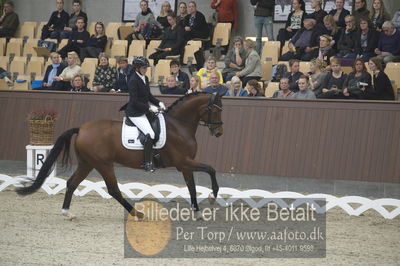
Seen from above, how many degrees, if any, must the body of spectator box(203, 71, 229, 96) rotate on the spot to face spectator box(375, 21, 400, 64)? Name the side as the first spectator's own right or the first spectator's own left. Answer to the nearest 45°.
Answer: approximately 90° to the first spectator's own left

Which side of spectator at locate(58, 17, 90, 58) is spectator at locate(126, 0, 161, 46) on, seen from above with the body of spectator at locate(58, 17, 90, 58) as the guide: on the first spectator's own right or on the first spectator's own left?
on the first spectator's own left

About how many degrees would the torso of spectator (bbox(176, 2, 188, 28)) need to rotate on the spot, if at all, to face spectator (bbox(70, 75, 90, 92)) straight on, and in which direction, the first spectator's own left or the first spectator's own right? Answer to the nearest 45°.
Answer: approximately 45° to the first spectator's own right

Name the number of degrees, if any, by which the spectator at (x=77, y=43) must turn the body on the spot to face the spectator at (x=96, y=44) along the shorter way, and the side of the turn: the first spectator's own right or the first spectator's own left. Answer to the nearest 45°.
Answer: approximately 90° to the first spectator's own left

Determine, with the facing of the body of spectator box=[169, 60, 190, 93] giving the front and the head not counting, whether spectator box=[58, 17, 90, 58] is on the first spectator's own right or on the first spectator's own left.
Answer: on the first spectator's own right

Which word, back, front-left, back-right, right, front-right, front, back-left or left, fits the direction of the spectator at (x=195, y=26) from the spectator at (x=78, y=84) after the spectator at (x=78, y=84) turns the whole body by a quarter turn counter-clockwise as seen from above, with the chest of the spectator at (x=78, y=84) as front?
front-left

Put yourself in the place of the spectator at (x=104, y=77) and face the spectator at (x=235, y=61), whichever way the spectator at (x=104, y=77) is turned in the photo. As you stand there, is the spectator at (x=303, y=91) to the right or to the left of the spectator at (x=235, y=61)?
right

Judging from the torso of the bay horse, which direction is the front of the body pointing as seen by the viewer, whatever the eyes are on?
to the viewer's right

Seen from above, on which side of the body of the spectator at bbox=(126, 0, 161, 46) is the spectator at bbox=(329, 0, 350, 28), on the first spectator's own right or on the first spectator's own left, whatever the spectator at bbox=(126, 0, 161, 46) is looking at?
on the first spectator's own left

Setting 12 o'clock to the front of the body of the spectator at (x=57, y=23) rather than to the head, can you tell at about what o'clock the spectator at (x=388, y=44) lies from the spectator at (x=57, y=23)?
the spectator at (x=388, y=44) is roughly at 9 o'clock from the spectator at (x=57, y=23).

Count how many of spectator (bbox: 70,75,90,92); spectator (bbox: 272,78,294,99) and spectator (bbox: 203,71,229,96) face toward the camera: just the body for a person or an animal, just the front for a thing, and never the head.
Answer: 3

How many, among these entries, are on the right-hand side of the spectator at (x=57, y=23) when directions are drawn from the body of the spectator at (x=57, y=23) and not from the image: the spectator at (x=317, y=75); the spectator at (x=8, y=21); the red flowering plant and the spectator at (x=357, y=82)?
1
